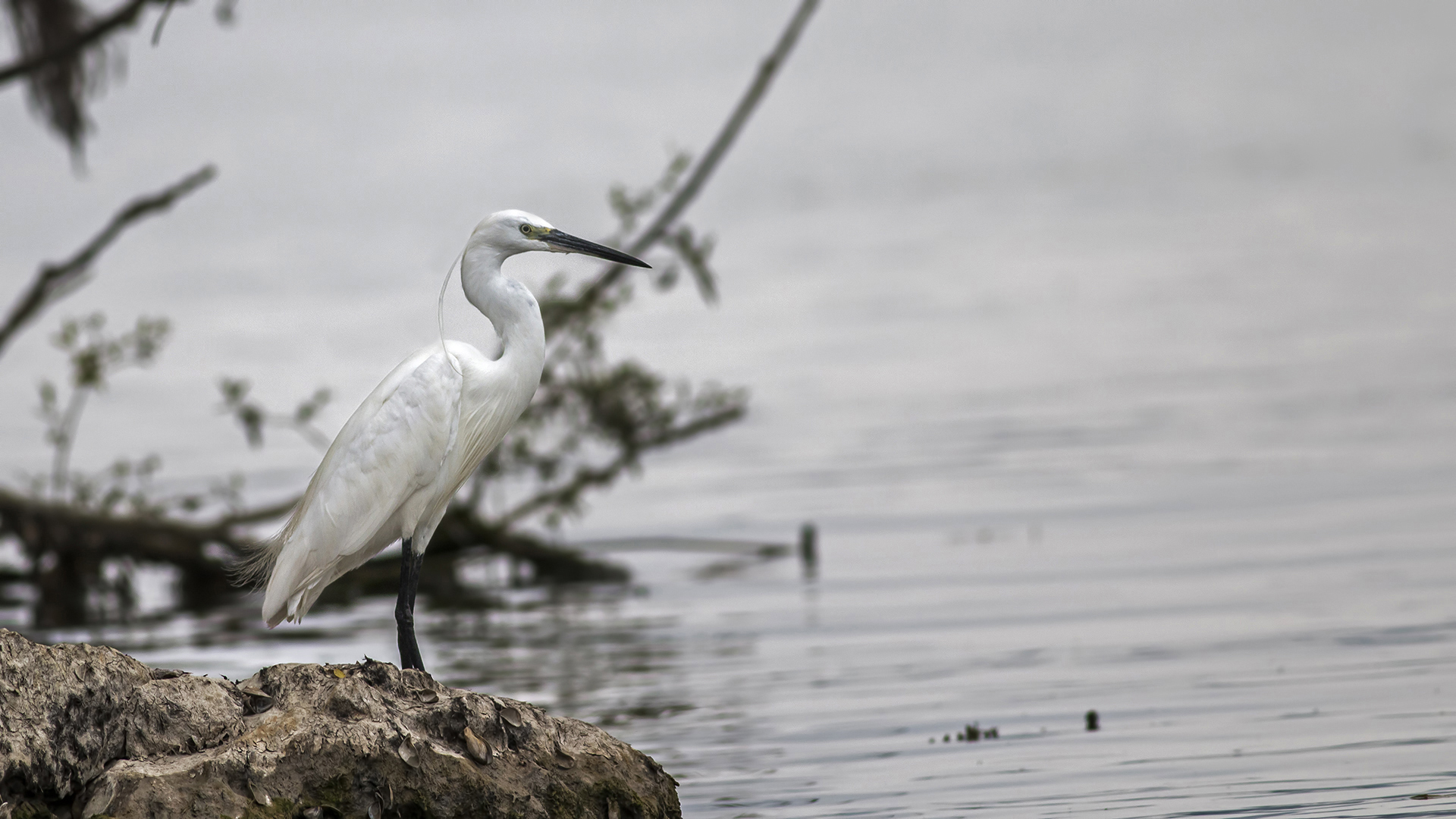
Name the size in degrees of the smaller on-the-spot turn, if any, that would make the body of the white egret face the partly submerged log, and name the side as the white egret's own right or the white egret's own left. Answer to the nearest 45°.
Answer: approximately 90° to the white egret's own left

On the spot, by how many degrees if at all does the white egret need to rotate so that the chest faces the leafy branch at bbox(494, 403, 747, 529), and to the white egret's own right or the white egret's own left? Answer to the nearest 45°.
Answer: approximately 90° to the white egret's own left

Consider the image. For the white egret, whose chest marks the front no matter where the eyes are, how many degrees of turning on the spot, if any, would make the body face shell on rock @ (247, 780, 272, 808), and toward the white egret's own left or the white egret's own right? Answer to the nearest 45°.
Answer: approximately 90° to the white egret's own right

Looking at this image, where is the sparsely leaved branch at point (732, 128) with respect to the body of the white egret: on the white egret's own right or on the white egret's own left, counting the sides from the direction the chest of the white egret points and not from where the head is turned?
on the white egret's own left

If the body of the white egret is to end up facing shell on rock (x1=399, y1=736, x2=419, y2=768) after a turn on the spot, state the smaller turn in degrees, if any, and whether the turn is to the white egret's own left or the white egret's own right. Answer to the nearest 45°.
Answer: approximately 90° to the white egret's own right

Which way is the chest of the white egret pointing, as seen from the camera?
to the viewer's right
